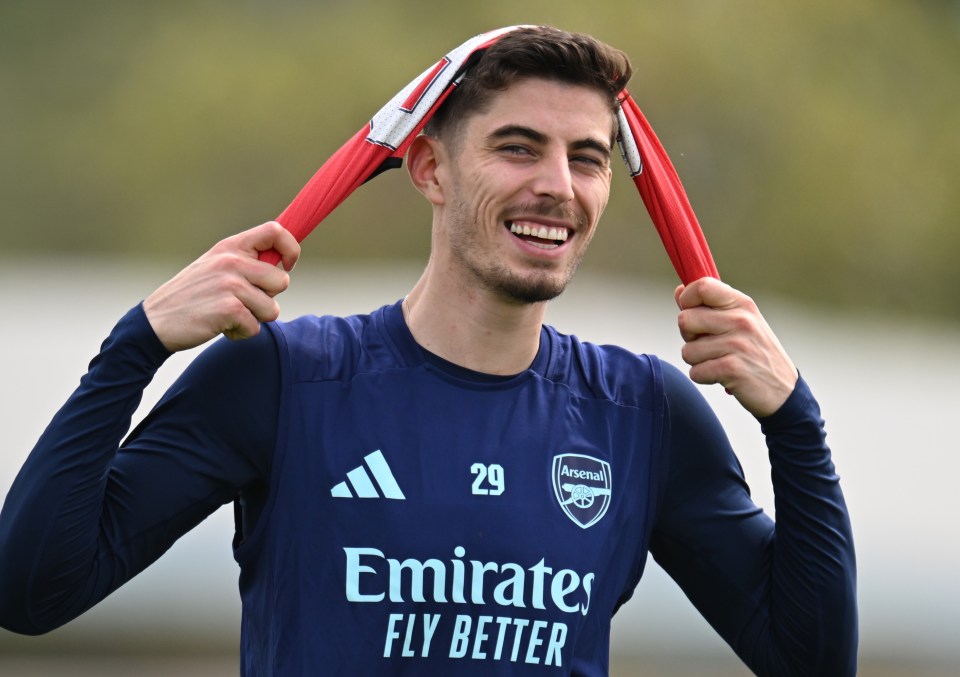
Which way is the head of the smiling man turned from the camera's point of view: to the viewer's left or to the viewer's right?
to the viewer's right

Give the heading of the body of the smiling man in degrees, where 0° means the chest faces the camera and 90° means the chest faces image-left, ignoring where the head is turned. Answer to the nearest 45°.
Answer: approximately 0°
